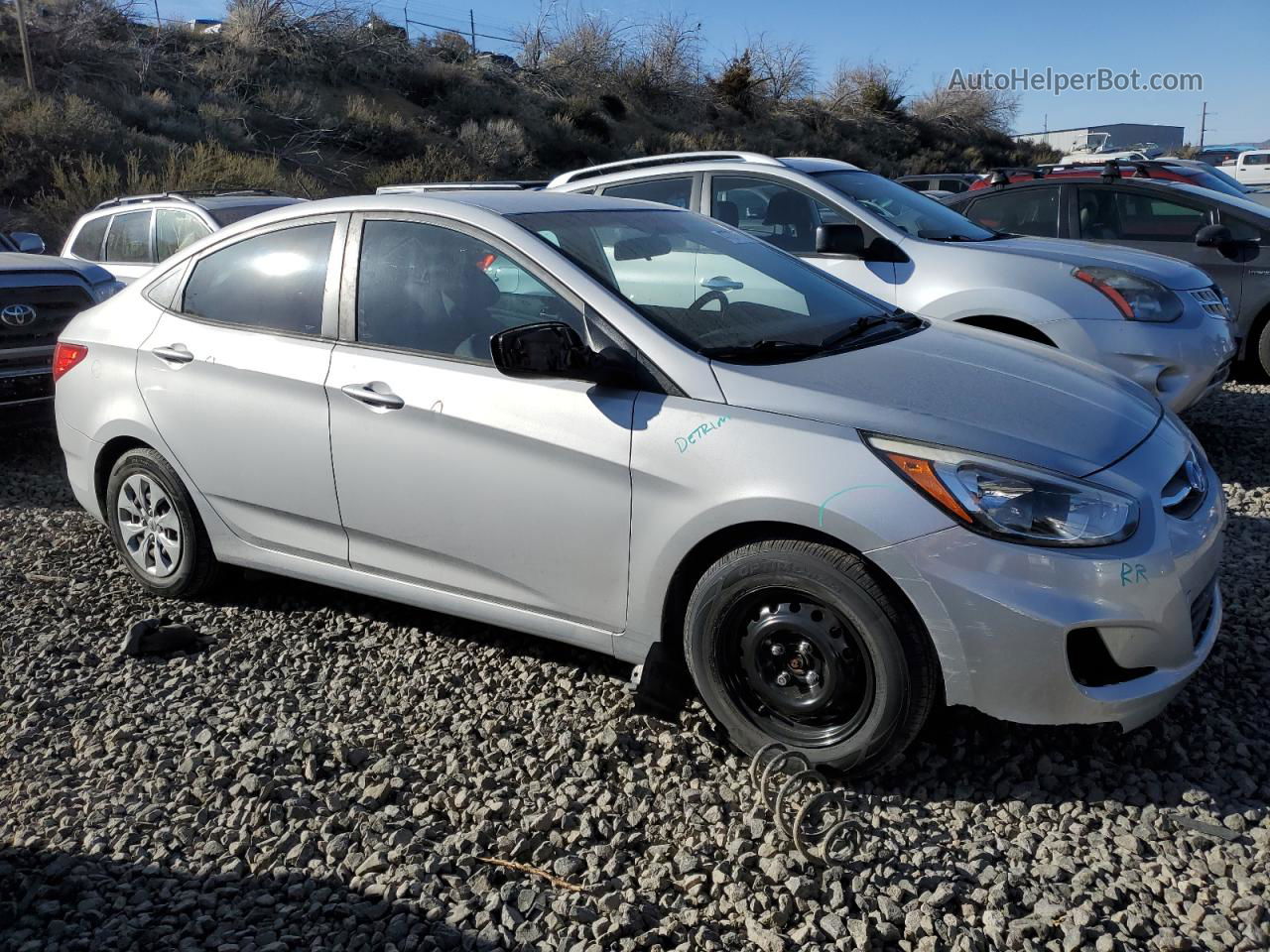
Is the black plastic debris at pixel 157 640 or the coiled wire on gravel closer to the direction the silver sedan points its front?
the coiled wire on gravel

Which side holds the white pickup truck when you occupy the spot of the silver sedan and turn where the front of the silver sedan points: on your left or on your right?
on your left

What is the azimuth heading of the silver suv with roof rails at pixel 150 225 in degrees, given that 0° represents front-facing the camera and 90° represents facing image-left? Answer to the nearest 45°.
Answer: approximately 315°

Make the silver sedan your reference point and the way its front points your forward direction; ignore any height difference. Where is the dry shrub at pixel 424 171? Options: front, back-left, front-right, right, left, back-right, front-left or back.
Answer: back-left

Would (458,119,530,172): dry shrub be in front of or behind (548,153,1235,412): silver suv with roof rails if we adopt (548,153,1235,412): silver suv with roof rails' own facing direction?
behind

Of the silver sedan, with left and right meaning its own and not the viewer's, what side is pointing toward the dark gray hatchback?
left

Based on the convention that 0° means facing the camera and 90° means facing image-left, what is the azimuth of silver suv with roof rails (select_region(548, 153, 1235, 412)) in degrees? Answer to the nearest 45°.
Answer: approximately 315°

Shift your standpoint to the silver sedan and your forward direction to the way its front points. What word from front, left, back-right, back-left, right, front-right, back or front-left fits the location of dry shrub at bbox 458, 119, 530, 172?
back-left
